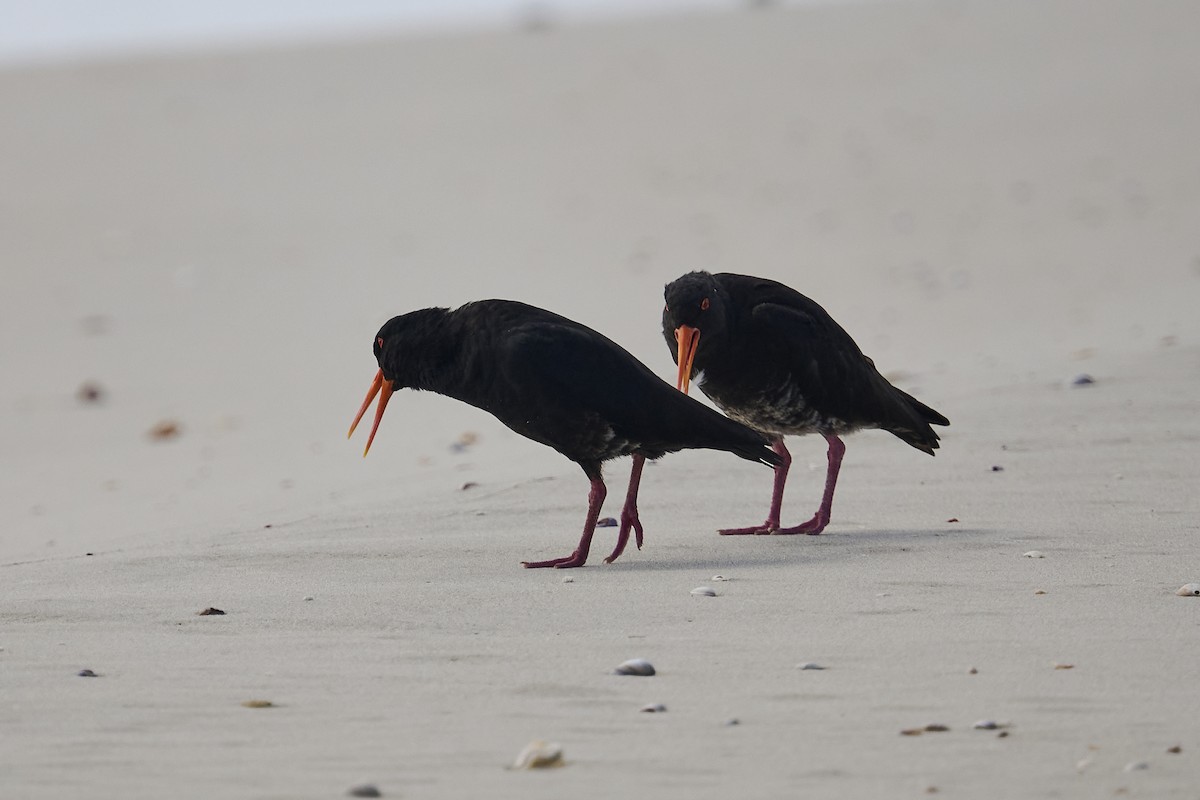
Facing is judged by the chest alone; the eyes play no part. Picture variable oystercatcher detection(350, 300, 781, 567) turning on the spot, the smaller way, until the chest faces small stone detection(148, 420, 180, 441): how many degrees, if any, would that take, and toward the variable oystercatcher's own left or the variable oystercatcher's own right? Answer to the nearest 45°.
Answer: approximately 45° to the variable oystercatcher's own right

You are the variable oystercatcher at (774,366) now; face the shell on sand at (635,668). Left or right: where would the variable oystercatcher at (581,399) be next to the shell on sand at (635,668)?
right

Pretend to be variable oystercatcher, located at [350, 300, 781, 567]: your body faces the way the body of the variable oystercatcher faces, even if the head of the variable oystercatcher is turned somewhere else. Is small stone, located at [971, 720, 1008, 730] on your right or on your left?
on your left

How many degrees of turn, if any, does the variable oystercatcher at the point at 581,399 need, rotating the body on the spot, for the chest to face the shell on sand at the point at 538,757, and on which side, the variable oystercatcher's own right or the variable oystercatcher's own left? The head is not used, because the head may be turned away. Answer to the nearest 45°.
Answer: approximately 90° to the variable oystercatcher's own left

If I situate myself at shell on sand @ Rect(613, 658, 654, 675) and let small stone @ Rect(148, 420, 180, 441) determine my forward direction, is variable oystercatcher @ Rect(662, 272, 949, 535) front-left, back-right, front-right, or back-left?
front-right

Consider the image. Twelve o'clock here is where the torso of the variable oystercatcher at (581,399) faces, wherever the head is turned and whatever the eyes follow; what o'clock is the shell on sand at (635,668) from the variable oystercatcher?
The shell on sand is roughly at 9 o'clock from the variable oystercatcher.

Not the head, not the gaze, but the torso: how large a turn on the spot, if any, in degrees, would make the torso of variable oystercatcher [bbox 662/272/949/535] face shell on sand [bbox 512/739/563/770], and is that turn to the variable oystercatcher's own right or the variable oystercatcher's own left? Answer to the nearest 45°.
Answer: approximately 90° to the variable oystercatcher's own left

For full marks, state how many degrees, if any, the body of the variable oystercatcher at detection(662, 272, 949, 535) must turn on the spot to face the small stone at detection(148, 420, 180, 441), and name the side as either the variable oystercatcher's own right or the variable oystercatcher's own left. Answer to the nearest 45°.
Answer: approximately 45° to the variable oystercatcher's own right

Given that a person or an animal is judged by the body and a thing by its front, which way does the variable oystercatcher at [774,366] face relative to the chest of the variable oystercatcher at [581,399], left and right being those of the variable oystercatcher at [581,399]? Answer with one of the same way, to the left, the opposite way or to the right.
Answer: the same way

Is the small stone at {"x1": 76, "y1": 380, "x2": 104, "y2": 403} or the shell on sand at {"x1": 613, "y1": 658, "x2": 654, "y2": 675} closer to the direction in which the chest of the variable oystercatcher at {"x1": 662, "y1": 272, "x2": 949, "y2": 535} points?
the small stone

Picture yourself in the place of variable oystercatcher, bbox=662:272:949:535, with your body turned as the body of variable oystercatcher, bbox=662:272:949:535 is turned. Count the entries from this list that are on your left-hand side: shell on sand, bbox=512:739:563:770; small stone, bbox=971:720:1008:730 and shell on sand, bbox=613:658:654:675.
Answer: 3

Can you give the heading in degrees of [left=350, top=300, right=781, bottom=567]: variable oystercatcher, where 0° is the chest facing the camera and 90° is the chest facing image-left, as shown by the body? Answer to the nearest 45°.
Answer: approximately 90°

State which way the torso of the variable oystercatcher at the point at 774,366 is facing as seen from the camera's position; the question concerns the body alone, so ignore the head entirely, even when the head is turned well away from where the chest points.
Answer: to the viewer's left

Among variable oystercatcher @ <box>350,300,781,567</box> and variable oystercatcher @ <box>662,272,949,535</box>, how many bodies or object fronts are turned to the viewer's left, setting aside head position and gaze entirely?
2
